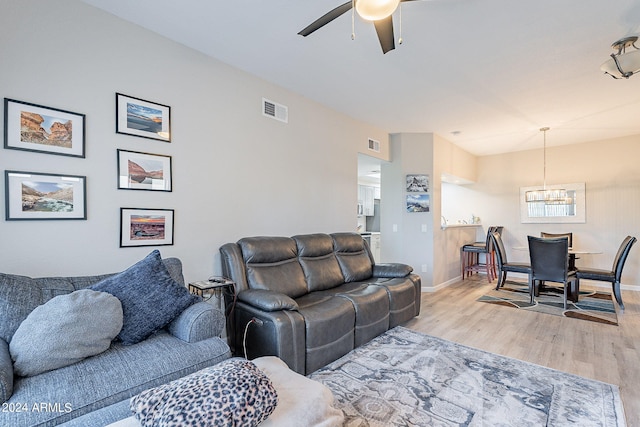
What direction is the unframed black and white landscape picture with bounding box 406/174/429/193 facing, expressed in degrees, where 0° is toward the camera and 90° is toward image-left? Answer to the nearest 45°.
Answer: approximately 0°

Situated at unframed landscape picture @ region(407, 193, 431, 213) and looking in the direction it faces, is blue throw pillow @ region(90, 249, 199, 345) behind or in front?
in front

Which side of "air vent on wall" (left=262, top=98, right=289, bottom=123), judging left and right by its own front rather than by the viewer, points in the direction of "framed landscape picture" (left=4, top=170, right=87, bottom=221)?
right

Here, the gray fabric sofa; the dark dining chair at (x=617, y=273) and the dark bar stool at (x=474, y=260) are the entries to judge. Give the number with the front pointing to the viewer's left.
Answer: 2

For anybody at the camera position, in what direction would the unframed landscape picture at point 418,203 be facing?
facing the viewer

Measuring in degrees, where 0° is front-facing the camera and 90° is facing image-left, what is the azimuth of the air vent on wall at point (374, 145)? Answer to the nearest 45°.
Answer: approximately 315°

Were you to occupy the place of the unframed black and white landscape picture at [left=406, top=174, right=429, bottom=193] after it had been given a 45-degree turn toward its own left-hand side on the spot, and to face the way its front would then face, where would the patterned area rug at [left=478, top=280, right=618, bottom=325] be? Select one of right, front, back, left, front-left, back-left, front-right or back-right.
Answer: front-left

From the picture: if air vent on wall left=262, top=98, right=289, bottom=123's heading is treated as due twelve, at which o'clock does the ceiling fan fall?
The ceiling fan is roughly at 1 o'clock from the air vent on wall.

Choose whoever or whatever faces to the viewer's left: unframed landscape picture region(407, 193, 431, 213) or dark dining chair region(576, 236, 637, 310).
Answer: the dark dining chair

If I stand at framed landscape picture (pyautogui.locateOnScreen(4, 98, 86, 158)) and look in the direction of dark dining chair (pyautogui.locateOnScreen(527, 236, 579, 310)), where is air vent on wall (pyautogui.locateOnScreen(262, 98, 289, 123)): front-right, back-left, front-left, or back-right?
front-left

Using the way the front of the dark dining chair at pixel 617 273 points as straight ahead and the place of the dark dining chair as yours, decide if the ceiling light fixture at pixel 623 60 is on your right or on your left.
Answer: on your left

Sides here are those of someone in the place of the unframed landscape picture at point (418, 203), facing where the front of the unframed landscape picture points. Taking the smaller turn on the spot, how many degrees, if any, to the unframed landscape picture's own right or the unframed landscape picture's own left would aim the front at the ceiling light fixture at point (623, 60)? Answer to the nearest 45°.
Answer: approximately 45° to the unframed landscape picture's own left

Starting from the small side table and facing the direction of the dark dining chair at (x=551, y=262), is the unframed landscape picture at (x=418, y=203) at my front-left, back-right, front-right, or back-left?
front-left

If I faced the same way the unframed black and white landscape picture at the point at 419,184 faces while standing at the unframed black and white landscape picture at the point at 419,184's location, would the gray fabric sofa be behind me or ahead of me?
ahead
